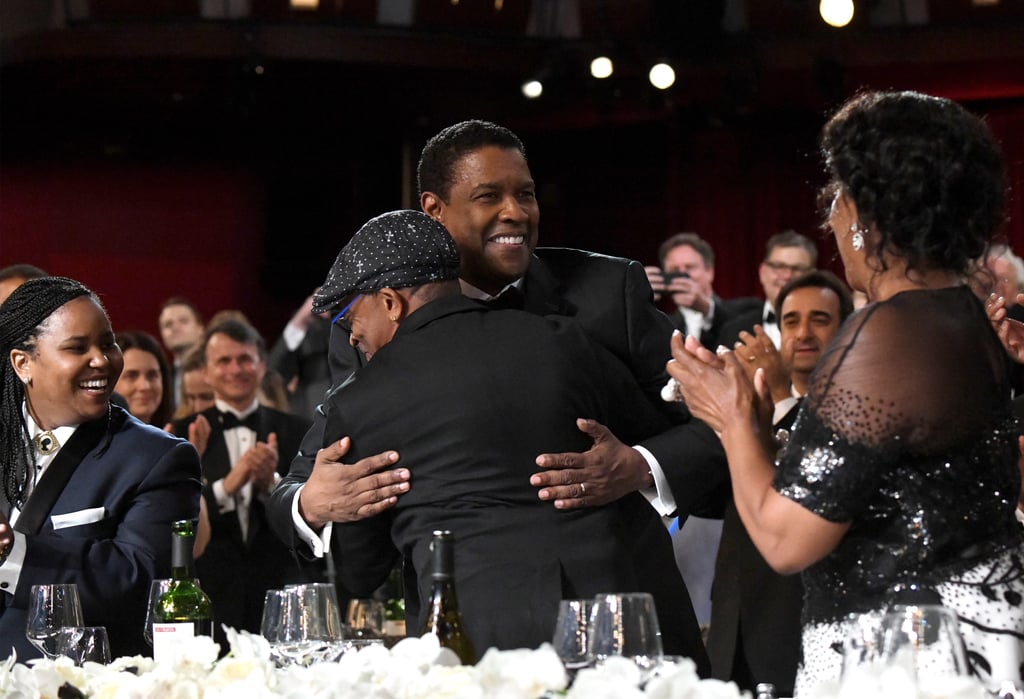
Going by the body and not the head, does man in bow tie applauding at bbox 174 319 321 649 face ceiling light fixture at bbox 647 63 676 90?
no

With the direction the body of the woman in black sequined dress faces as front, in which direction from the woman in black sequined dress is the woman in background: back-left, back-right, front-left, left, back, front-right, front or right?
front

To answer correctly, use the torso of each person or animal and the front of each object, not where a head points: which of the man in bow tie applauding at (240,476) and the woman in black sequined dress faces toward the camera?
the man in bow tie applauding

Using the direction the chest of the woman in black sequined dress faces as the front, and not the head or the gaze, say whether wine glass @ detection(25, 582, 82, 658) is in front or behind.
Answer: in front

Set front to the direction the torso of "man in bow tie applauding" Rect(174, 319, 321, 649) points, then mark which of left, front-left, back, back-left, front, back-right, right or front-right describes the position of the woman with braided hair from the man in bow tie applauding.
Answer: front

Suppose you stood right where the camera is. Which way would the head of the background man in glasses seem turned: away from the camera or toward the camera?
toward the camera

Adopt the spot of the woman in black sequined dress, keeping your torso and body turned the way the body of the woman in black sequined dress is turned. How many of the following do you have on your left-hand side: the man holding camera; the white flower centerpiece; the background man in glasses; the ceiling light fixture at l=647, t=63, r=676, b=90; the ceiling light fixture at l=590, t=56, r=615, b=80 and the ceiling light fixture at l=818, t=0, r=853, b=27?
1

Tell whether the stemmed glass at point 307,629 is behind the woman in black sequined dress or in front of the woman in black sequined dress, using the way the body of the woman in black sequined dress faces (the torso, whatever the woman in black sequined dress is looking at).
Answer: in front

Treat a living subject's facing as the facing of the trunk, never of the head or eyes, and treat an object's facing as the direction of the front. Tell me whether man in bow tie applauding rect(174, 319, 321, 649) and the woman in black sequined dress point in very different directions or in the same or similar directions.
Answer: very different directions

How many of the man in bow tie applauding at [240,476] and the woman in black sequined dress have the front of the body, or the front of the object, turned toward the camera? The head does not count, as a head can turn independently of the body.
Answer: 1

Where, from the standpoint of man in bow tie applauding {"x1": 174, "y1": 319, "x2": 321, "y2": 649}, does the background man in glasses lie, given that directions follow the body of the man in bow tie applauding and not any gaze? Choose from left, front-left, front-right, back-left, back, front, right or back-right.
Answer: left

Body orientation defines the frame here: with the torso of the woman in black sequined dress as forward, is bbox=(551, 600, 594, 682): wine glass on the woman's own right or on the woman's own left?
on the woman's own left

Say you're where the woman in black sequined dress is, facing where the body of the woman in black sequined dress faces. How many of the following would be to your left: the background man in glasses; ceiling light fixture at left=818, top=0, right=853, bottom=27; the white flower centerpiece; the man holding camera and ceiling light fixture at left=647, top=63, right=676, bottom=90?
1

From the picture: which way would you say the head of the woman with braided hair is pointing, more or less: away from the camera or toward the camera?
toward the camera

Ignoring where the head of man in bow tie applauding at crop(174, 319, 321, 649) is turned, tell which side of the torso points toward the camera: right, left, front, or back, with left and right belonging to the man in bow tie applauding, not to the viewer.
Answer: front

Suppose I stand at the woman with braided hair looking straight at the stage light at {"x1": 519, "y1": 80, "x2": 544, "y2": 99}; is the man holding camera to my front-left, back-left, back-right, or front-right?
front-right

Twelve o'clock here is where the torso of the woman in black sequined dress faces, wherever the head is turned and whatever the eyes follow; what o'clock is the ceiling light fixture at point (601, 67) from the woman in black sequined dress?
The ceiling light fixture is roughly at 1 o'clock from the woman in black sequined dress.

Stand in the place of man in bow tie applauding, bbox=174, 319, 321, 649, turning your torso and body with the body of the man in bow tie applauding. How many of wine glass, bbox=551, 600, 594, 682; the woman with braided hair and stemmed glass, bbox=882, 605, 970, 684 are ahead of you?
3
